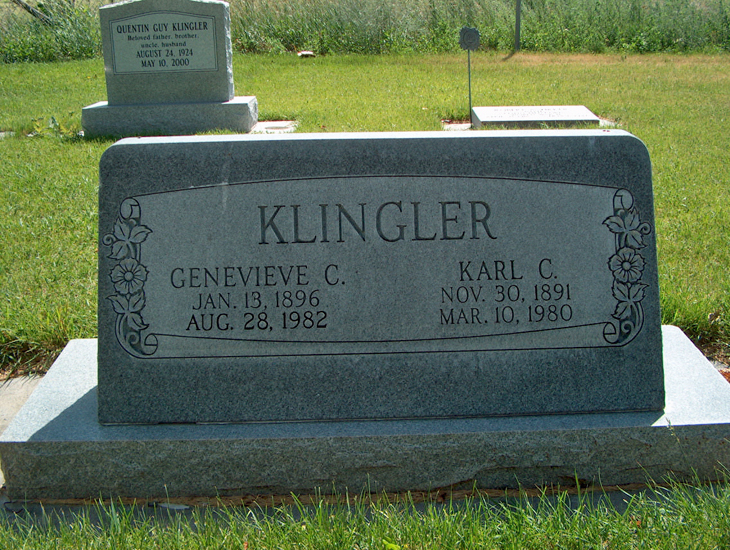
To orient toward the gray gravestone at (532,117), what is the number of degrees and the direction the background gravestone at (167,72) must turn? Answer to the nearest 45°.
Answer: approximately 45° to its left

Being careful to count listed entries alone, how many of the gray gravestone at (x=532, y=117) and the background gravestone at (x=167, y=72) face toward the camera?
2

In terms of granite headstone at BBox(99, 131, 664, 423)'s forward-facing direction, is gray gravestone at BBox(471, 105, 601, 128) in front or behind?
behind

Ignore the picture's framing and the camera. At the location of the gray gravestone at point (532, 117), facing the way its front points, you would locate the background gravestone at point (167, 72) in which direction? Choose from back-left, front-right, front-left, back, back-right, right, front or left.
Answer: right

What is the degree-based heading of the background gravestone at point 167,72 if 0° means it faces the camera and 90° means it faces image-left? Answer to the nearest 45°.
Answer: approximately 0°

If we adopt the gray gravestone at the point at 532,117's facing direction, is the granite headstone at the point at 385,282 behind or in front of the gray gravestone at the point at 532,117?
in front
